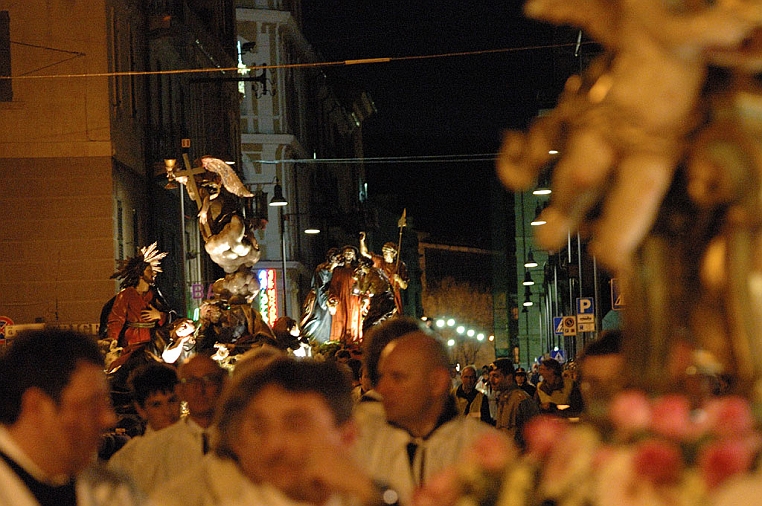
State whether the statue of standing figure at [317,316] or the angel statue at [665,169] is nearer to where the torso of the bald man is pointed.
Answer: the angel statue

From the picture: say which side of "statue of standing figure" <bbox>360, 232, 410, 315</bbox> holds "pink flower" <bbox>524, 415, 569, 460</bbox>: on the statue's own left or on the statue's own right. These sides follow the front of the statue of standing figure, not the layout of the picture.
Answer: on the statue's own left

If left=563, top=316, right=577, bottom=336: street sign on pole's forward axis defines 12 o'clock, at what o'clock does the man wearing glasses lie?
The man wearing glasses is roughly at 12 o'clock from the street sign on pole.

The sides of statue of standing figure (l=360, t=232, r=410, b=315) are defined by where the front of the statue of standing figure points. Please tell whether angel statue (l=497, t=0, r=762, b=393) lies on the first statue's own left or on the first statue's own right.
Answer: on the first statue's own left

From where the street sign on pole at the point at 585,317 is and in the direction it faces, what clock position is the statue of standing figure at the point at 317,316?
The statue of standing figure is roughly at 2 o'clock from the street sign on pole.

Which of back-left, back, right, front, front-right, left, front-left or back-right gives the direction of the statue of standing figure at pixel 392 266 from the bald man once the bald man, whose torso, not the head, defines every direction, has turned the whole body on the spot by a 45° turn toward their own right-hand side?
right

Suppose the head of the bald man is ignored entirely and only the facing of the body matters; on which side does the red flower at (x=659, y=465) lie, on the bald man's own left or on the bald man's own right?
on the bald man's own left
